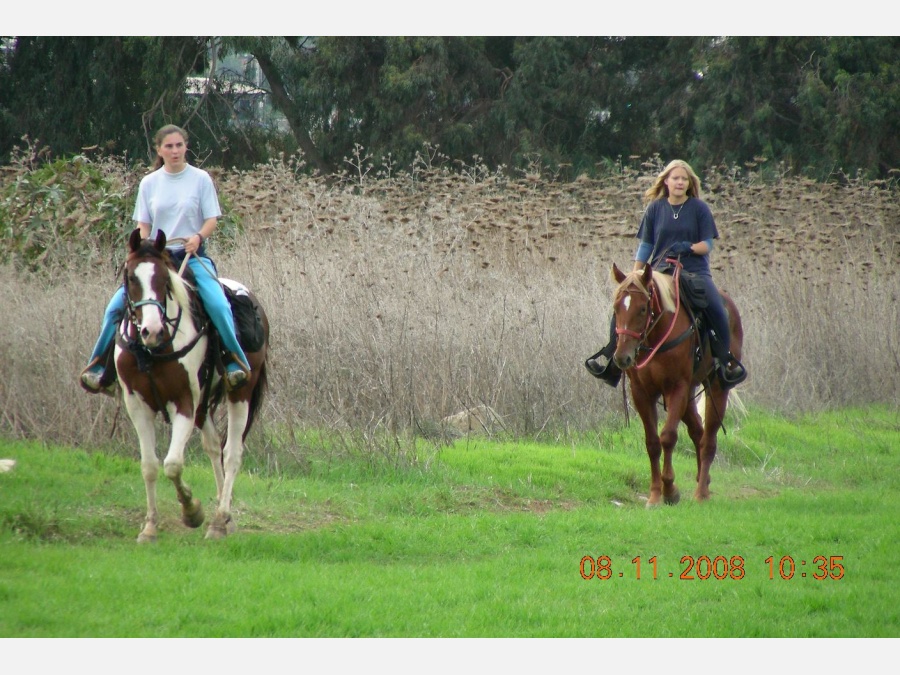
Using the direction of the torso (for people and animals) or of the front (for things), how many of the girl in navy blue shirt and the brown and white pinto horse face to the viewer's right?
0

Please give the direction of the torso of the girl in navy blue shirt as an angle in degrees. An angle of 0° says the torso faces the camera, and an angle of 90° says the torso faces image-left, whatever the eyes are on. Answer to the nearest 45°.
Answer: approximately 0°

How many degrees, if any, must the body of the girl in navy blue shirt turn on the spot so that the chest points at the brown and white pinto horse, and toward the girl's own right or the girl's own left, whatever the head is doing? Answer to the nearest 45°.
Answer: approximately 45° to the girl's own right

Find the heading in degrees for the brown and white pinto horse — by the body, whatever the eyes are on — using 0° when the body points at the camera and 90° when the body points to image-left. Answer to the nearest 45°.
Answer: approximately 45°

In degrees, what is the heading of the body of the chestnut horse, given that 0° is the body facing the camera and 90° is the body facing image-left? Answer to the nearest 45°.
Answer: approximately 45°

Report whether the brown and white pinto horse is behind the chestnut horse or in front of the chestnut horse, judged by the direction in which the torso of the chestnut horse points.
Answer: in front
